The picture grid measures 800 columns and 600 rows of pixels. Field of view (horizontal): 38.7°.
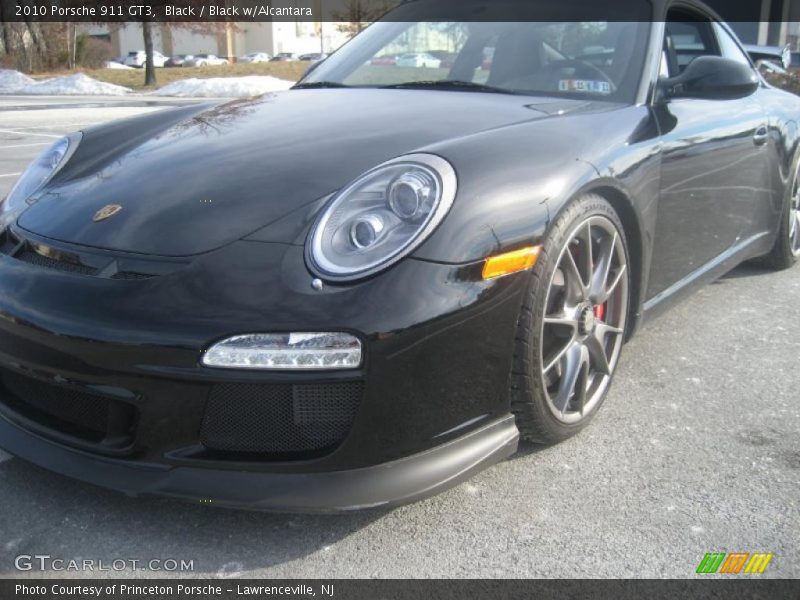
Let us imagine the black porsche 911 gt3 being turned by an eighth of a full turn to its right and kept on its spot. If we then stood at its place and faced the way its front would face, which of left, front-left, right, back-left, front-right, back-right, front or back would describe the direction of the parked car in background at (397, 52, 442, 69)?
right

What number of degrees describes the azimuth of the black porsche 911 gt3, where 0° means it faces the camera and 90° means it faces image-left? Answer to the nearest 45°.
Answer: approximately 45°

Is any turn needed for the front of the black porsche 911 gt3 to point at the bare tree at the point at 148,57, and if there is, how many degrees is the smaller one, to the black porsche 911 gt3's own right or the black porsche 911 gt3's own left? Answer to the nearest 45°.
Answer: approximately 135° to the black porsche 911 gt3's own right

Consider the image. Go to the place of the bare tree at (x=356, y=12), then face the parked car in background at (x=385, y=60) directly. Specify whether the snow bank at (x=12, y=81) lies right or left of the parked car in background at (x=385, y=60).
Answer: right

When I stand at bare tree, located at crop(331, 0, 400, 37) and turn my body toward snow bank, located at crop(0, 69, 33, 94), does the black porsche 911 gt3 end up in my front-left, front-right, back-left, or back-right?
front-left

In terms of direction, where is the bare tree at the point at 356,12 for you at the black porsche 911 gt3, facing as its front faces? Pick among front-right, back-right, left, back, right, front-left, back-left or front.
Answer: back-right

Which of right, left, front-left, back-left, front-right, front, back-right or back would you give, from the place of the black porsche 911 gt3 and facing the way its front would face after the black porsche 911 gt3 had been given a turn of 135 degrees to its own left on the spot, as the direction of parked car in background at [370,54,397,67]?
left
